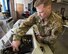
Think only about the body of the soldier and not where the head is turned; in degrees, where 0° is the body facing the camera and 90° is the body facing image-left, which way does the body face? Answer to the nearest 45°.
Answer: approximately 45°
